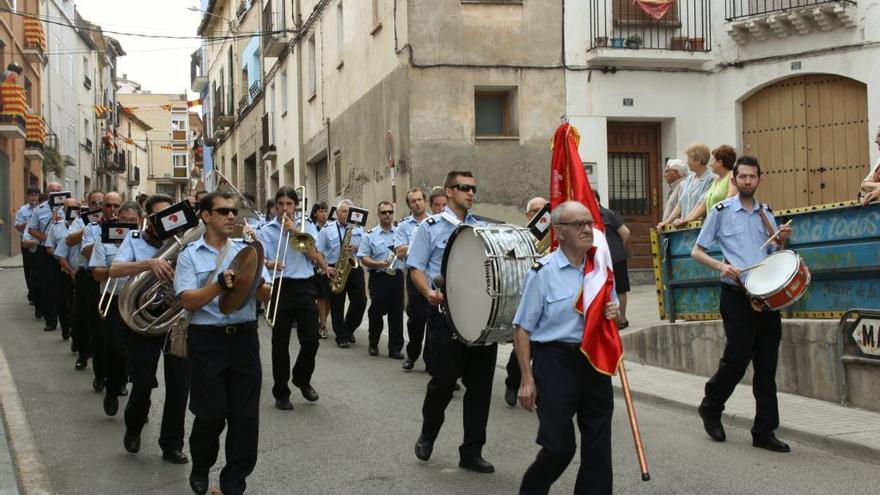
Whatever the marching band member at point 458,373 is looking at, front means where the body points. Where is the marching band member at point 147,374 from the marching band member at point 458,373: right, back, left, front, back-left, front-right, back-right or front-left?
back-right

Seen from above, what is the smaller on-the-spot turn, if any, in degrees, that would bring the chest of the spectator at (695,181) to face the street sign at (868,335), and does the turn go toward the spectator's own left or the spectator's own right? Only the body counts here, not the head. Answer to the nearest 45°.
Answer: approximately 90° to the spectator's own left

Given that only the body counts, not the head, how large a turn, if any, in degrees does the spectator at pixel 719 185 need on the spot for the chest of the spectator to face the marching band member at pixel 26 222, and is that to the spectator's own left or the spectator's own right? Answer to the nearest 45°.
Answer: approximately 45° to the spectator's own right

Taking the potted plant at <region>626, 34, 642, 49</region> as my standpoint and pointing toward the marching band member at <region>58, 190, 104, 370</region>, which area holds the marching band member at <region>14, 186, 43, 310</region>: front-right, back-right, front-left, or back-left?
front-right

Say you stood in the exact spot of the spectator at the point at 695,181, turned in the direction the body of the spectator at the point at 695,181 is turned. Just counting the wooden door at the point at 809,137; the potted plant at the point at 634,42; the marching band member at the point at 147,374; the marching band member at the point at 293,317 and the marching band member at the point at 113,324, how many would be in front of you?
3

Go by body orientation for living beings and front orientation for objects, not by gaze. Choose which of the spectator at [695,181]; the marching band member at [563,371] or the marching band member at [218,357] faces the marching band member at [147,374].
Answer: the spectator

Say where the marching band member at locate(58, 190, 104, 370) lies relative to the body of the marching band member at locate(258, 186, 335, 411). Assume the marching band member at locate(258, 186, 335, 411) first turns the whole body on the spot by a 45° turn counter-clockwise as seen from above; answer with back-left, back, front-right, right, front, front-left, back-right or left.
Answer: back

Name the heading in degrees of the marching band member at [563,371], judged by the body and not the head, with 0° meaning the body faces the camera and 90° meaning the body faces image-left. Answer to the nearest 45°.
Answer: approximately 315°

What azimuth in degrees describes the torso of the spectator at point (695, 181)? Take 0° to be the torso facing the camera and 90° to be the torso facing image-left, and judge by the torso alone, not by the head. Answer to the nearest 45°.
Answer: approximately 45°

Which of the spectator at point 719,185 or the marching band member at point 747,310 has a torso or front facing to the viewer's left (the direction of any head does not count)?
the spectator

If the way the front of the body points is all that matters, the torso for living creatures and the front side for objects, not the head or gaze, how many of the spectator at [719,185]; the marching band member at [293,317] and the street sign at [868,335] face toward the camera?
2

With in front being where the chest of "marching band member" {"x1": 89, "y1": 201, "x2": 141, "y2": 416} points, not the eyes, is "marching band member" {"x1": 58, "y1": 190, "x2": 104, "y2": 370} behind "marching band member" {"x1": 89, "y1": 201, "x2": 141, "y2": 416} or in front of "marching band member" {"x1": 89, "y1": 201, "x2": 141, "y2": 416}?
behind

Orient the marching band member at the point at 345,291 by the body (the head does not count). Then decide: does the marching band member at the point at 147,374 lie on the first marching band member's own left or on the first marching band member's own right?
on the first marching band member's own right

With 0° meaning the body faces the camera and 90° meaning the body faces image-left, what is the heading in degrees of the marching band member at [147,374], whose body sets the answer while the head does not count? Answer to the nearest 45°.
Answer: approximately 315°

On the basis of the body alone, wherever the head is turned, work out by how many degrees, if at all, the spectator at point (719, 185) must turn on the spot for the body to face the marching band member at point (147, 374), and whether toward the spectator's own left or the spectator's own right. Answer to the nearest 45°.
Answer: approximately 45° to the spectator's own left

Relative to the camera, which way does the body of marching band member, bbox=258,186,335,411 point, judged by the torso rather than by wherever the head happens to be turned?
toward the camera

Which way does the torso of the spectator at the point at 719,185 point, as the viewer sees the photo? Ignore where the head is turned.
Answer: to the viewer's left
